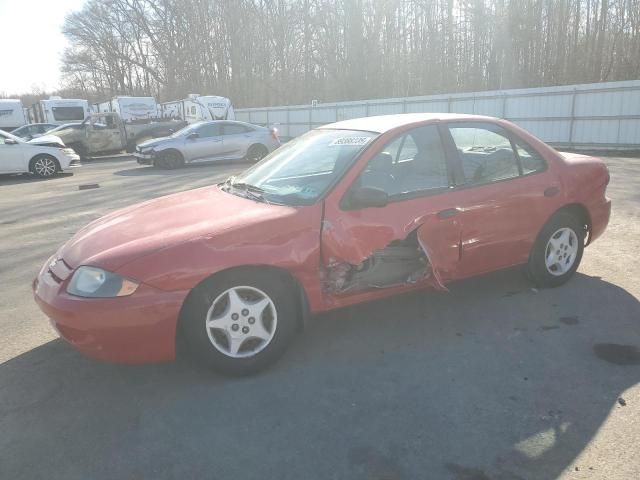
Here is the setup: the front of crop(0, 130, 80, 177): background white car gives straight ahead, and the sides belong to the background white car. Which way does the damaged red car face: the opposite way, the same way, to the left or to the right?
the opposite way

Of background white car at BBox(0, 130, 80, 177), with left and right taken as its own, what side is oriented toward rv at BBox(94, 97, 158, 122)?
left

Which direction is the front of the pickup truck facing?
to the viewer's left

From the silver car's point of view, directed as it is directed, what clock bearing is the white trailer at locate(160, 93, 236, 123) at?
The white trailer is roughly at 3 o'clock from the silver car.

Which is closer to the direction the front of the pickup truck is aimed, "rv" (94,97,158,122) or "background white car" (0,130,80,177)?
the background white car

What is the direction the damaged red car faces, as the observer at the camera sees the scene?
facing the viewer and to the left of the viewer

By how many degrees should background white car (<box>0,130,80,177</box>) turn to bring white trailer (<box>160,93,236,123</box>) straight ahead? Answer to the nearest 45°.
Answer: approximately 45° to its left

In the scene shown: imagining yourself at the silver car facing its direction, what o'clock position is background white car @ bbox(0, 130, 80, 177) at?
The background white car is roughly at 12 o'clock from the silver car.

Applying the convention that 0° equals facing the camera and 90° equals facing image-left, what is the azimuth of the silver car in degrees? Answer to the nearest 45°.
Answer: approximately 90°

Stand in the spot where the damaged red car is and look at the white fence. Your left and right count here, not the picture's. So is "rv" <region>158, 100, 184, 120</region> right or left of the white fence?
left

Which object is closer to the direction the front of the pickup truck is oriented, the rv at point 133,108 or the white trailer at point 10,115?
the white trailer

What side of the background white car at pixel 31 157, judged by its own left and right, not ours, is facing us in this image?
right
